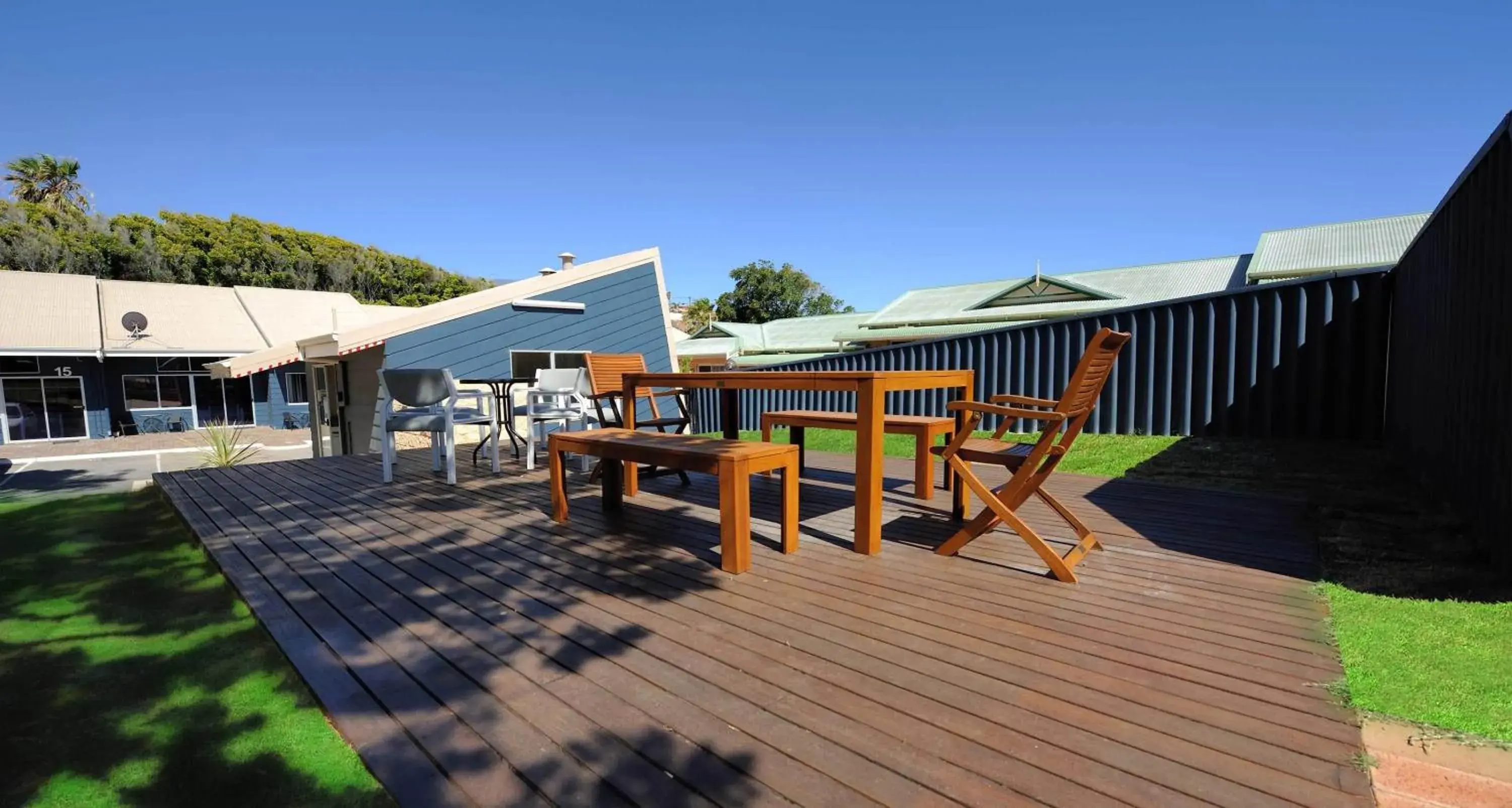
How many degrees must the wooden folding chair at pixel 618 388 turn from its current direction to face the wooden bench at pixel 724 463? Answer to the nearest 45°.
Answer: approximately 45° to its right

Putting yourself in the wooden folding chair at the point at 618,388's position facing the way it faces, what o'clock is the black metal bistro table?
The black metal bistro table is roughly at 6 o'clock from the wooden folding chair.

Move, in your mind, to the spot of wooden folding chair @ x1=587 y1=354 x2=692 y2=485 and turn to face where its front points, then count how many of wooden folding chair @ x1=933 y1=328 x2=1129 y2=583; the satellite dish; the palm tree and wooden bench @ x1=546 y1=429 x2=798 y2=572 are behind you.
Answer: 2

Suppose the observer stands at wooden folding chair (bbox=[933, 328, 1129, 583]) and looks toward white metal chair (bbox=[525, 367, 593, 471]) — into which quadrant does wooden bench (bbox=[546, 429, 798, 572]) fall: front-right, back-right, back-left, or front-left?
front-left

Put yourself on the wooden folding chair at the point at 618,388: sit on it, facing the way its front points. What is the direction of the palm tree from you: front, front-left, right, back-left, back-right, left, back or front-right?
back

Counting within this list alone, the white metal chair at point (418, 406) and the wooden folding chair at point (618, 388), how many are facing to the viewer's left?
0

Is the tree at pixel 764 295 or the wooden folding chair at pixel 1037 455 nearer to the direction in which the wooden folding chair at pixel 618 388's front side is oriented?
the wooden folding chair

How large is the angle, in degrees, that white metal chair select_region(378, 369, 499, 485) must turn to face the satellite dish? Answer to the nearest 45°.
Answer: approximately 90° to its left

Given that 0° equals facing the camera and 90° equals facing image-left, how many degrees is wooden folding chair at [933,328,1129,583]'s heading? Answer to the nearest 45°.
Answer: approximately 135°

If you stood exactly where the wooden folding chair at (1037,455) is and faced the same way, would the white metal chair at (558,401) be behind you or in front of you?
in front

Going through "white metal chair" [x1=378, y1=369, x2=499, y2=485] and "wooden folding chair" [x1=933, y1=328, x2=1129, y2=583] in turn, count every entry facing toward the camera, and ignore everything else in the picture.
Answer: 0

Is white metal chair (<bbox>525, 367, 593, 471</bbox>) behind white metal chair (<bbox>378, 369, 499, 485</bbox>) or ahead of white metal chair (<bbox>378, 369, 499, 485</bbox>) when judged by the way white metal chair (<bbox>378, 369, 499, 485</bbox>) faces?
ahead

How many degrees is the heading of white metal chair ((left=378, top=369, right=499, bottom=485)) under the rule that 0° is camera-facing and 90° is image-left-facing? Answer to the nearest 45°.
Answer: approximately 225°

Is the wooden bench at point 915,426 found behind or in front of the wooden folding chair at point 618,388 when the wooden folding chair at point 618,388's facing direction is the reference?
in front
